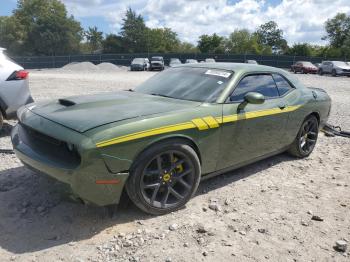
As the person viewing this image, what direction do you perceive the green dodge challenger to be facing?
facing the viewer and to the left of the viewer

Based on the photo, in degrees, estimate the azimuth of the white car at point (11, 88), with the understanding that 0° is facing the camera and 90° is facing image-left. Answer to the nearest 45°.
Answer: approximately 90°

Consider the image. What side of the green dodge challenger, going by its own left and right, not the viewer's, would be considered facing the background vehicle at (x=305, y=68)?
back

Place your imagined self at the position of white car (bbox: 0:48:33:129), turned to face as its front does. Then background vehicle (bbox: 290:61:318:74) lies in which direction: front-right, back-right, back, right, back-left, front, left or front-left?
back-right

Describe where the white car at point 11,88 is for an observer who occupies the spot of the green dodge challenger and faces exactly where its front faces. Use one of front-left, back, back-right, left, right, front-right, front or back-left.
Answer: right
